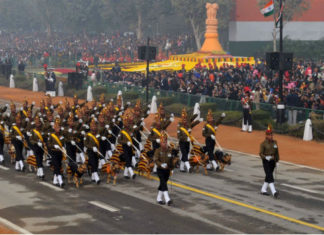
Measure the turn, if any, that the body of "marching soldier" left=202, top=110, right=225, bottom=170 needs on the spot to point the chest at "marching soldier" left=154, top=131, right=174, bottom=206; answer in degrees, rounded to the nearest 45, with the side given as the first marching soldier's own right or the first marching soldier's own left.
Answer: approximately 45° to the first marching soldier's own right

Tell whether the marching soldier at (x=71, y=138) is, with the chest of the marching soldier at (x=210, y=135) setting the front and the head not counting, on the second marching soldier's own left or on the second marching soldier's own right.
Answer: on the second marching soldier's own right
